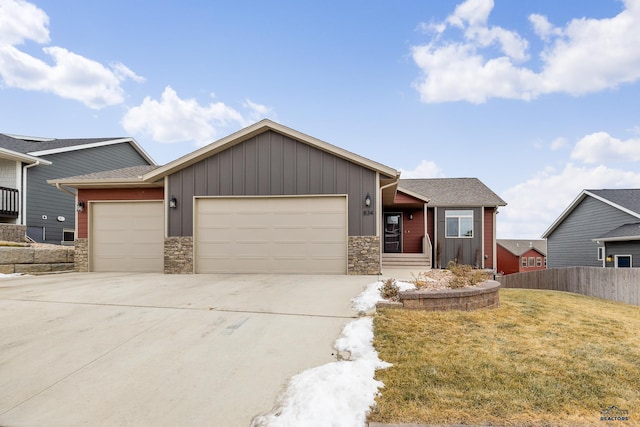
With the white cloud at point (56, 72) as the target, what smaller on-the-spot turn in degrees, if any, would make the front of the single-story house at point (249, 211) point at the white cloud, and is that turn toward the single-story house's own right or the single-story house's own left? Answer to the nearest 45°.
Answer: approximately 135° to the single-story house's own right

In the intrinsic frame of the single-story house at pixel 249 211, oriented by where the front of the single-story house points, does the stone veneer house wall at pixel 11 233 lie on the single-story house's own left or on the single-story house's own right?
on the single-story house's own right

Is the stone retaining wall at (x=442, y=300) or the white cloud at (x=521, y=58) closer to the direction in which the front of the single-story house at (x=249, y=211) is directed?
the stone retaining wall

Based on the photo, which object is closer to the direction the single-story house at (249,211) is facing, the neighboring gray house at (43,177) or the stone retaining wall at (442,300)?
the stone retaining wall

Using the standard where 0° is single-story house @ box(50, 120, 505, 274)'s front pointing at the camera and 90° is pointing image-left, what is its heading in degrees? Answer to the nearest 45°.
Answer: approximately 0°

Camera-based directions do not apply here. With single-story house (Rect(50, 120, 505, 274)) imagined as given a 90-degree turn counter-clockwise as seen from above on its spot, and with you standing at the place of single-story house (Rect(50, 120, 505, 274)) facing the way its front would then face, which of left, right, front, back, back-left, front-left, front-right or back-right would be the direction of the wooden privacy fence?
front

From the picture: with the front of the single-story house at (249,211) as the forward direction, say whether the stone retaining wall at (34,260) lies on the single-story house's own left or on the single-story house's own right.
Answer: on the single-story house's own right
